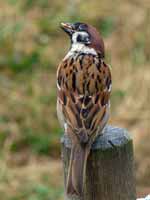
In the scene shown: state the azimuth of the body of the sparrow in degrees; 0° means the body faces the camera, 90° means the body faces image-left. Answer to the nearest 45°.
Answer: approximately 180°
